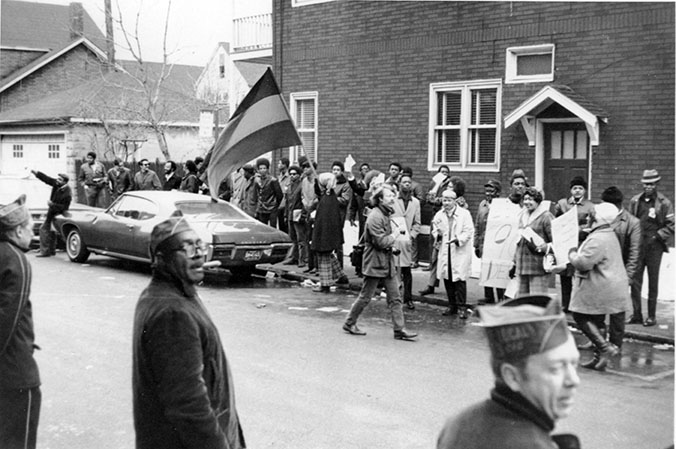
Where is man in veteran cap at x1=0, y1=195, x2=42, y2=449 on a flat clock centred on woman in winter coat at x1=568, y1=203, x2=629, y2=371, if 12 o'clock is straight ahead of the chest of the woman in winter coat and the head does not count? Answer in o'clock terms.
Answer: The man in veteran cap is roughly at 10 o'clock from the woman in winter coat.

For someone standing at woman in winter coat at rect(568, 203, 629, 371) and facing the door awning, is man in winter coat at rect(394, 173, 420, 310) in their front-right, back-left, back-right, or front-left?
front-left

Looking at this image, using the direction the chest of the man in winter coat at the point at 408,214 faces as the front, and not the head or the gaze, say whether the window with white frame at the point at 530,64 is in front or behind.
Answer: behind

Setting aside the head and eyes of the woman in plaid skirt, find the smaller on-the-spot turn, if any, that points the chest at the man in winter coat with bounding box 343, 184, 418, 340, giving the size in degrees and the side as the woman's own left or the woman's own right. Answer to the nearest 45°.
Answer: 0° — they already face them

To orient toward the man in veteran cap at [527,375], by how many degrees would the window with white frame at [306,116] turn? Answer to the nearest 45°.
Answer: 0° — it already faces them

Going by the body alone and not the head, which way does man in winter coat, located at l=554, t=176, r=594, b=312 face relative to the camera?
toward the camera

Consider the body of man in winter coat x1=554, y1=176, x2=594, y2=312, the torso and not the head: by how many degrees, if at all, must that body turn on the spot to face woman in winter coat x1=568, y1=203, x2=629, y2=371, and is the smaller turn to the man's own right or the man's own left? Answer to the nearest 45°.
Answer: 0° — they already face them

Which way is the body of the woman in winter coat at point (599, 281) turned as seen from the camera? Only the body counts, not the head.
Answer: to the viewer's left

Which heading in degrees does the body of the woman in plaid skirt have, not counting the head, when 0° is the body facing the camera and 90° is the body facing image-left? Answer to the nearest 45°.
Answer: approximately 45°

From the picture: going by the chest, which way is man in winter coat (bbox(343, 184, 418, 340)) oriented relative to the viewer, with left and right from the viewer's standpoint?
facing to the right of the viewer

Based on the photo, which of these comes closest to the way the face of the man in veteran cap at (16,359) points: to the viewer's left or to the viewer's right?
to the viewer's right

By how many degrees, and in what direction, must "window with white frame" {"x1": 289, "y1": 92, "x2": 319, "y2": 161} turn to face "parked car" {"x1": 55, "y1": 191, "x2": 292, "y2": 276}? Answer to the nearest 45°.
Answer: approximately 45° to its right

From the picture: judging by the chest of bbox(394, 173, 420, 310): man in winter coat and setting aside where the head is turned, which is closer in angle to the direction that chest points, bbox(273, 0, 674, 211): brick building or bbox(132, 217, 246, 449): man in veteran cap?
the man in veteran cap
